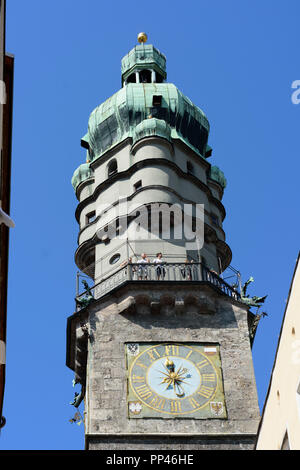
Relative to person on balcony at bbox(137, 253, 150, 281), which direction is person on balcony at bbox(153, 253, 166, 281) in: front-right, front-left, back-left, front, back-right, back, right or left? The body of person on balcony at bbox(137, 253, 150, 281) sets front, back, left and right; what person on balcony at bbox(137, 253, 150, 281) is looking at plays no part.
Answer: left

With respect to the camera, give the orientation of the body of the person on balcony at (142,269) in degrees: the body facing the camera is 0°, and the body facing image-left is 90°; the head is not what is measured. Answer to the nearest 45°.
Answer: approximately 0°

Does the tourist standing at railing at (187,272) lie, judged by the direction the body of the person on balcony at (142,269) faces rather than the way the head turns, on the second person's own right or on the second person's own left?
on the second person's own left
